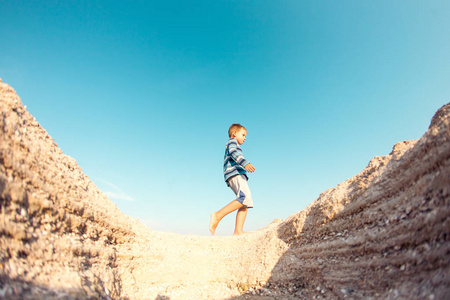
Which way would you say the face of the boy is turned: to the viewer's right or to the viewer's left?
to the viewer's right

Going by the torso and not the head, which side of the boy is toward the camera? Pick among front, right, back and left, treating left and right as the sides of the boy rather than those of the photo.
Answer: right
